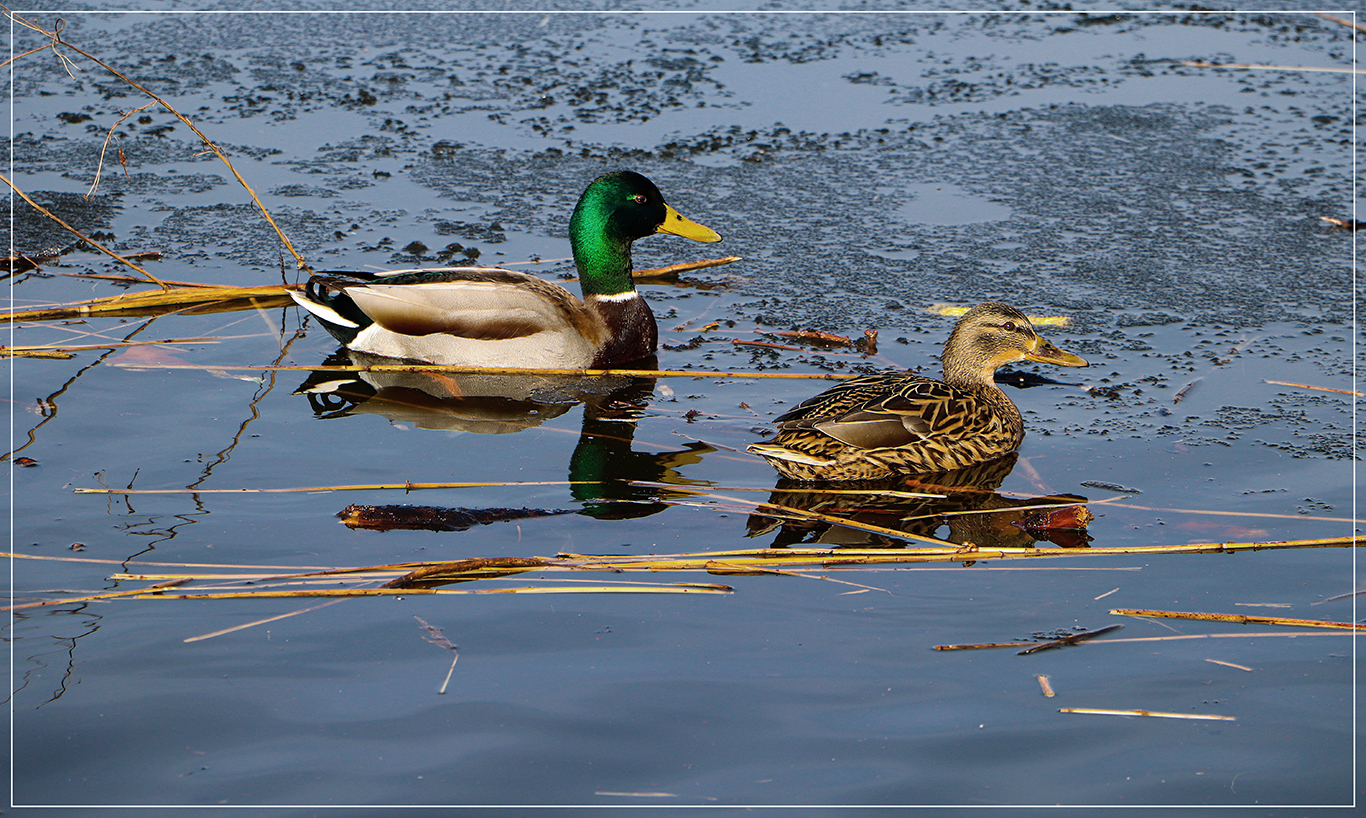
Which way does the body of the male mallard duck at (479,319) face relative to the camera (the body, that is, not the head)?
to the viewer's right

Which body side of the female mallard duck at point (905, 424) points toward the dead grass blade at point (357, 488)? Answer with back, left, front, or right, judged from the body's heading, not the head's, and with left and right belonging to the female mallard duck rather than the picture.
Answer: back

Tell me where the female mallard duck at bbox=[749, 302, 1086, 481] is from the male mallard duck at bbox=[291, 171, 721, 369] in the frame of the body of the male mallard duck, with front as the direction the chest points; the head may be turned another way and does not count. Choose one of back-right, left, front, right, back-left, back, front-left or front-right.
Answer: front-right

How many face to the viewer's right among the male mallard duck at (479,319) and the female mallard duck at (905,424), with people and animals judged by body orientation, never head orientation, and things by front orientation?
2

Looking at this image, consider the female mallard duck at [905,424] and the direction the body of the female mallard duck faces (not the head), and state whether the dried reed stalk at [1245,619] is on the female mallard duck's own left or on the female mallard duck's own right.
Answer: on the female mallard duck's own right

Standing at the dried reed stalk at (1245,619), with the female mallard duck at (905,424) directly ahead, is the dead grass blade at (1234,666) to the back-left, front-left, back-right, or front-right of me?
back-left

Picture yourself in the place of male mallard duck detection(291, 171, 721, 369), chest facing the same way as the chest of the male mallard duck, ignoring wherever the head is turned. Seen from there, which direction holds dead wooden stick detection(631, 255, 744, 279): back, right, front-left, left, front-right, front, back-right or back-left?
front-left

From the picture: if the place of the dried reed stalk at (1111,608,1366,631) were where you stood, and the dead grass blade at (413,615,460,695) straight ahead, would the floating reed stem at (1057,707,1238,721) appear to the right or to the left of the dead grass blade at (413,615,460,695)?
left

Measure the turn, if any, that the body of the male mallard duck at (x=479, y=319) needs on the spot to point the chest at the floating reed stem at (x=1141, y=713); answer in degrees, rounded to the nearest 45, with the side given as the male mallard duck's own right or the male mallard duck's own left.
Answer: approximately 45° to the male mallard duck's own right

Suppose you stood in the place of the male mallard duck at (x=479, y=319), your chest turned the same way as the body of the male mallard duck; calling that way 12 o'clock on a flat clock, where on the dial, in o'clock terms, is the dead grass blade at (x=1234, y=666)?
The dead grass blade is roughly at 2 o'clock from the male mallard duck.

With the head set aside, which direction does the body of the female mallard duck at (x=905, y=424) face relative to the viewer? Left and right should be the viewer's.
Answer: facing to the right of the viewer

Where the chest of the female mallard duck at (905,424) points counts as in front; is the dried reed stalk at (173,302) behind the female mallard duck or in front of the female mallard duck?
behind
